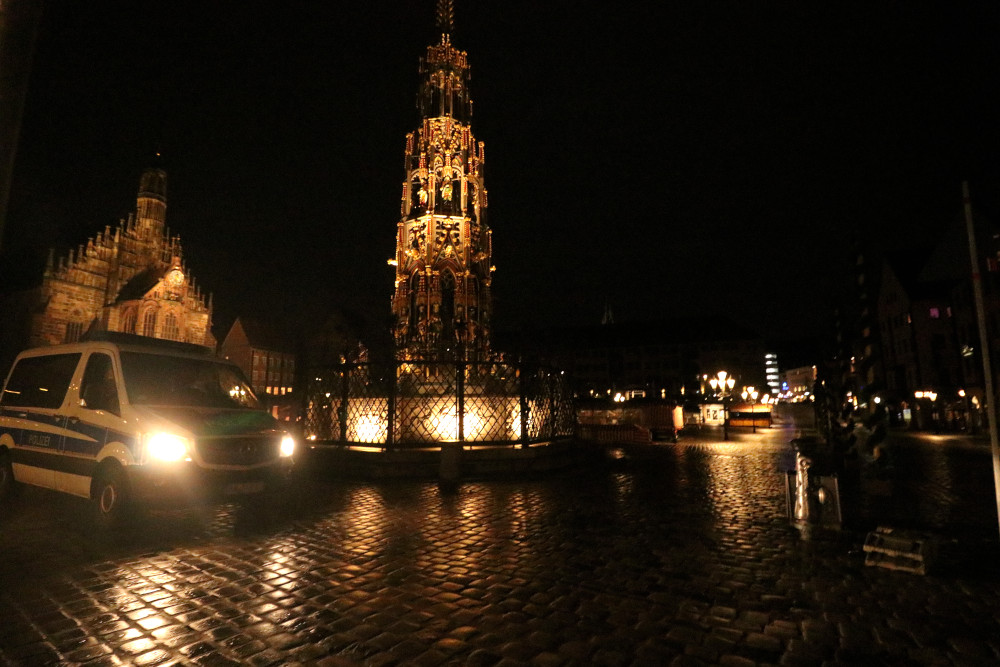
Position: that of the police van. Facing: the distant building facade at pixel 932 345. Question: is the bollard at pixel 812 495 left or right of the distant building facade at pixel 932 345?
right

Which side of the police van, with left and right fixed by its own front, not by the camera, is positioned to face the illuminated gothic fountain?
left

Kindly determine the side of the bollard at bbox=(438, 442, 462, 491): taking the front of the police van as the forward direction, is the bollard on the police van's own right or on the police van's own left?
on the police van's own left

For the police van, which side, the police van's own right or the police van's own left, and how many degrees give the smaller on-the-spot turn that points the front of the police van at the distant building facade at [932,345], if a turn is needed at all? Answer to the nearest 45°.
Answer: approximately 45° to the police van's own left

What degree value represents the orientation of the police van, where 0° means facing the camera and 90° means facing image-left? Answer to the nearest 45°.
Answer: approximately 315°

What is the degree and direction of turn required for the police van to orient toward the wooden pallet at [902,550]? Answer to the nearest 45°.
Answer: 0° — it already faces it

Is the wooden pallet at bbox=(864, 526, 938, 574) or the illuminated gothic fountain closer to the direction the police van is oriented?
the wooden pallet
